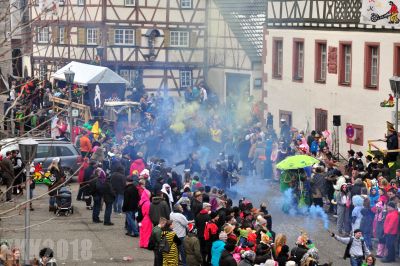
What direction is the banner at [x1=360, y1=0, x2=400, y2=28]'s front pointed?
toward the camera

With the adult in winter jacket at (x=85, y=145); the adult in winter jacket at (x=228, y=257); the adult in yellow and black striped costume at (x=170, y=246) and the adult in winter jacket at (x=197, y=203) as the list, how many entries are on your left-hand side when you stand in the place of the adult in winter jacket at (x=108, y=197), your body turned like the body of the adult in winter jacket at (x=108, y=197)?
1

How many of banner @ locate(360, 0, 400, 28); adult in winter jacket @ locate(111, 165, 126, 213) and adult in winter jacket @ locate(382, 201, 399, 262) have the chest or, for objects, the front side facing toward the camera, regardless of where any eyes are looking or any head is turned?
1

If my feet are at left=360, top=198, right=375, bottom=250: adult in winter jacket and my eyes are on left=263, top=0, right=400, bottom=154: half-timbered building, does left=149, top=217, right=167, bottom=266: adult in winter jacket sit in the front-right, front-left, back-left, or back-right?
back-left

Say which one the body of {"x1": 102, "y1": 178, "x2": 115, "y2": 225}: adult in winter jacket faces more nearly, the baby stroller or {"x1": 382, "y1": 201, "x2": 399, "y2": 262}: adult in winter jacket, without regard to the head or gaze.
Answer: the adult in winter jacket

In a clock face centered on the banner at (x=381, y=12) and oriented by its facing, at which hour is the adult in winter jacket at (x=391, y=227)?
The adult in winter jacket is roughly at 12 o'clock from the banner.

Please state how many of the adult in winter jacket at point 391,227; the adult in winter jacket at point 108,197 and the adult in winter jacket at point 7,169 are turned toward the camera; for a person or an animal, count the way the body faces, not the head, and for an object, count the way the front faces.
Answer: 0

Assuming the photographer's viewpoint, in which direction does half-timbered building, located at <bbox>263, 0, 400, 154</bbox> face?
facing the viewer and to the left of the viewer

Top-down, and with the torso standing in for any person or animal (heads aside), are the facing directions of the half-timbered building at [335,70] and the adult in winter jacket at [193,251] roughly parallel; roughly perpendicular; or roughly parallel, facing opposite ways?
roughly parallel, facing opposite ways

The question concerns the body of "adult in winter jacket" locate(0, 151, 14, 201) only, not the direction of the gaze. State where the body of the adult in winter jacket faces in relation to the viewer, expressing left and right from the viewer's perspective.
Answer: facing to the right of the viewer
